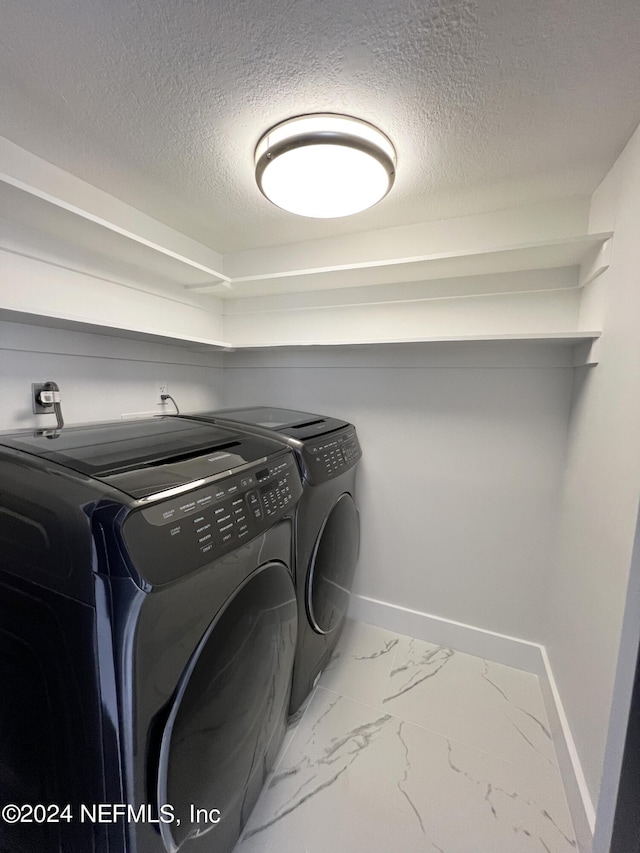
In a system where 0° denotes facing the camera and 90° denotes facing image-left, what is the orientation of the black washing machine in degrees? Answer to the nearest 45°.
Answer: approximately 315°

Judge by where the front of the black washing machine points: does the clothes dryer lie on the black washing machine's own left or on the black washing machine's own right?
on the black washing machine's own left

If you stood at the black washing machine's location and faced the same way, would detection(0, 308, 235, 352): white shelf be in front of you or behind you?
behind

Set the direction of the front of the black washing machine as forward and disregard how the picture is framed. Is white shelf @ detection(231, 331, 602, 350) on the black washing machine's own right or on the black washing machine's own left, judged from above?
on the black washing machine's own left

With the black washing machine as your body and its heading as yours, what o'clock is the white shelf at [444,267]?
The white shelf is roughly at 10 o'clock from the black washing machine.

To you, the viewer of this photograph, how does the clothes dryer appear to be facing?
facing the viewer and to the right of the viewer

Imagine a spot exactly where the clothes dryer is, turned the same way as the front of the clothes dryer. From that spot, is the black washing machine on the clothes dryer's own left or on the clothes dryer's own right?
on the clothes dryer's own right

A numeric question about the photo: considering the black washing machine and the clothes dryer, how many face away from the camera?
0

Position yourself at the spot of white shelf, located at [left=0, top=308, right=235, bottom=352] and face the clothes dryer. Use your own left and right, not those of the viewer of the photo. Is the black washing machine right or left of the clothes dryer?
right
